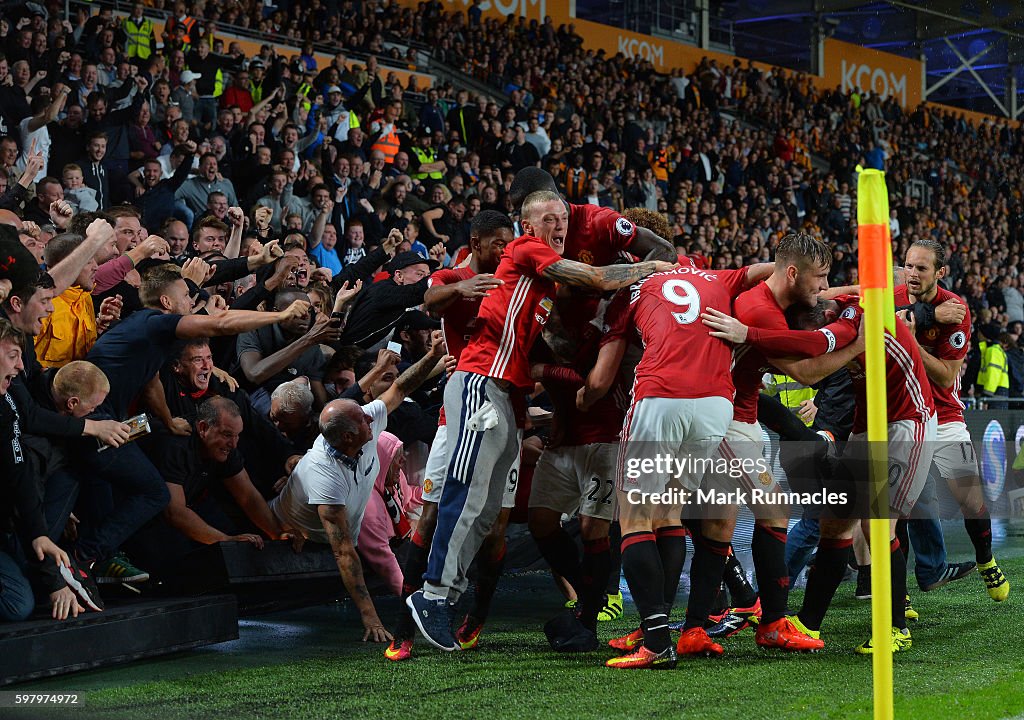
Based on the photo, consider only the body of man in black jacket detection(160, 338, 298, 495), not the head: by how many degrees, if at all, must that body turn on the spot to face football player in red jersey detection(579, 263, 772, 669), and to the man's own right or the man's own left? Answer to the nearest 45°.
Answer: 0° — they already face them

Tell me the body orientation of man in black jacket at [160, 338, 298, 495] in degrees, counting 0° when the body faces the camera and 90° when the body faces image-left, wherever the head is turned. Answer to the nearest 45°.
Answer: approximately 315°

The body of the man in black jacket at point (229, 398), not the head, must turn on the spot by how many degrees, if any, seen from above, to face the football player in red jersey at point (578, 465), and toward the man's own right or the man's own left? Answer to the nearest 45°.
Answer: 0° — they already face them
